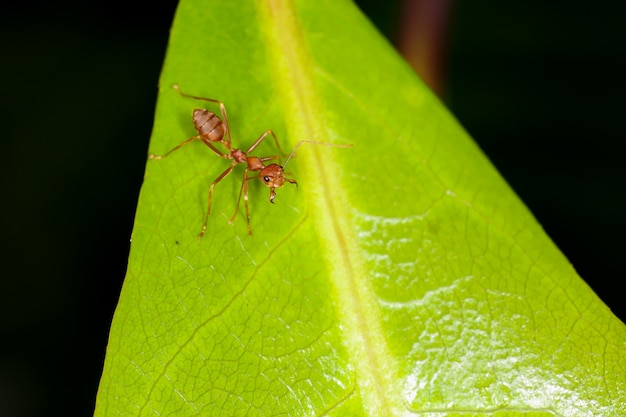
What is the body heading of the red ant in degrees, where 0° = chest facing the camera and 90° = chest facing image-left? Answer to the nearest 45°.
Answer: approximately 315°

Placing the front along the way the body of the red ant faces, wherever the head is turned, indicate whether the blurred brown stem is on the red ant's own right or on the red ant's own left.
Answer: on the red ant's own left
